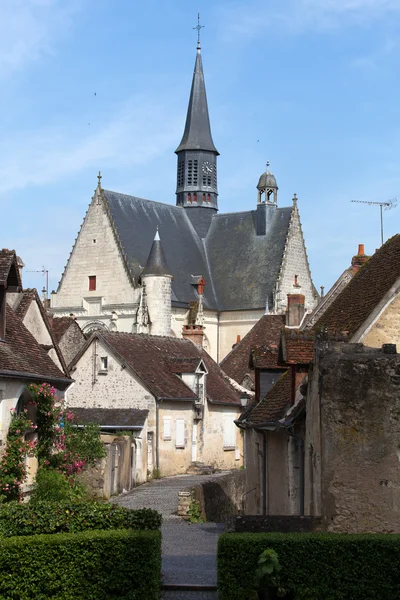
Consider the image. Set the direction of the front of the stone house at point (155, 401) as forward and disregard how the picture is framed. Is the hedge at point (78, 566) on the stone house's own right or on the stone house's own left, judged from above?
on the stone house's own right

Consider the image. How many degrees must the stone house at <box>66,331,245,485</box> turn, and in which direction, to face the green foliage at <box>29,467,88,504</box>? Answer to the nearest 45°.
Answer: approximately 45° to its right

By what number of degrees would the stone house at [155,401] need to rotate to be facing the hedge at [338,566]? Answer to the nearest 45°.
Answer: approximately 45° to its right

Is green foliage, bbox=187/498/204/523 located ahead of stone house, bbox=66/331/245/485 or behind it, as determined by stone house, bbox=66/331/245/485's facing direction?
ahead

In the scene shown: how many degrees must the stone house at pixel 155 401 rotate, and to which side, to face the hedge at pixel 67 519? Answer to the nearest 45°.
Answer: approximately 45° to its right

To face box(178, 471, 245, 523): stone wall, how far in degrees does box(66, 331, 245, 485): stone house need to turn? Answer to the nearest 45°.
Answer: approximately 45° to its right
